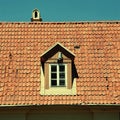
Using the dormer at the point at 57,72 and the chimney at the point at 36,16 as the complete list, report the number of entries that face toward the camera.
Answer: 2

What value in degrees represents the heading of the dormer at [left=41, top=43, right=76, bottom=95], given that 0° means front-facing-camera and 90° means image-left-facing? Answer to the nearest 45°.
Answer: approximately 0°

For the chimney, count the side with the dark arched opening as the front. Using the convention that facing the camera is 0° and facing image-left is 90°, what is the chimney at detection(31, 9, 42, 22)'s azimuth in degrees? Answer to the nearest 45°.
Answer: approximately 0°
